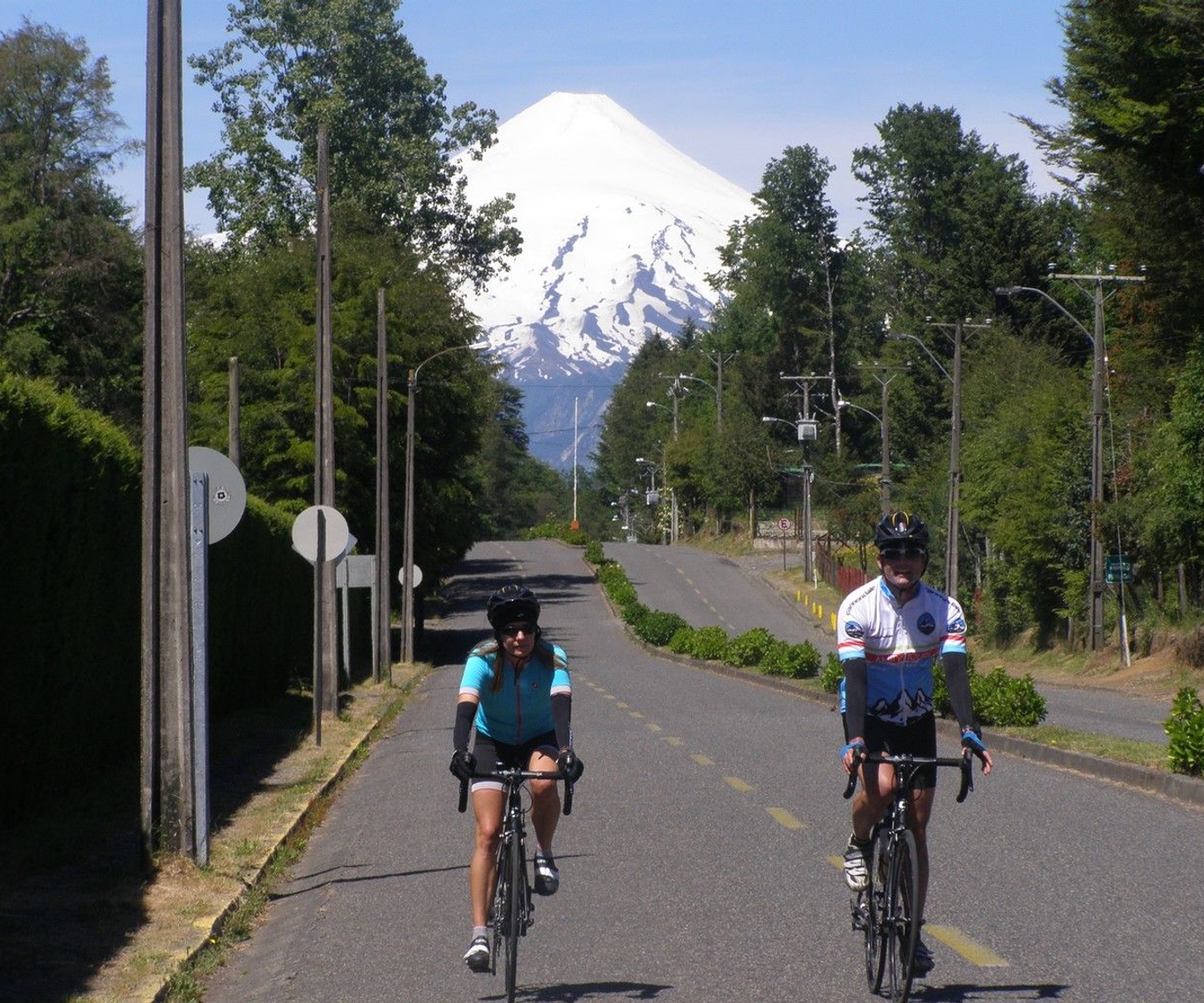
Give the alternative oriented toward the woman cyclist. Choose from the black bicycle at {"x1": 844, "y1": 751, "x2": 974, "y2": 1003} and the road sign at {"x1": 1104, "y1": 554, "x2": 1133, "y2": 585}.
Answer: the road sign

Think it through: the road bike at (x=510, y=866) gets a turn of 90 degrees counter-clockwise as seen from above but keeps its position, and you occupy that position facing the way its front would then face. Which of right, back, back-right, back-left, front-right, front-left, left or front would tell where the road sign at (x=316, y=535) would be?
left

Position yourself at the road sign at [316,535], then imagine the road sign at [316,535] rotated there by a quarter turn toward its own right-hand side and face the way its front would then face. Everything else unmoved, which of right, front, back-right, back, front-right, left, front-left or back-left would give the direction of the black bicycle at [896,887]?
right

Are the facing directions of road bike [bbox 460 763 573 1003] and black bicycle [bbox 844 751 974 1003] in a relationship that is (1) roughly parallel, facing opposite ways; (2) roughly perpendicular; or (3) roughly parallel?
roughly parallel

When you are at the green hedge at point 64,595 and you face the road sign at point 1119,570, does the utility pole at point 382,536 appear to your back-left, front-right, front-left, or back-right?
front-left

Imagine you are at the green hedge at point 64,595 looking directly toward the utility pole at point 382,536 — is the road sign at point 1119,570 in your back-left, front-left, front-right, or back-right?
front-right

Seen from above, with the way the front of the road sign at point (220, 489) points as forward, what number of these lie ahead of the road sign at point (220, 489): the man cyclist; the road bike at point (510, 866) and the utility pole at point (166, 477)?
0

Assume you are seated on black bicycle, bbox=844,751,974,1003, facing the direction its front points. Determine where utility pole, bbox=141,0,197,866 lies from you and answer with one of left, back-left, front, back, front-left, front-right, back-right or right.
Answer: back-right

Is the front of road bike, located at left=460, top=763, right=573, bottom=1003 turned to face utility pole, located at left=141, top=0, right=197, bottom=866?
no

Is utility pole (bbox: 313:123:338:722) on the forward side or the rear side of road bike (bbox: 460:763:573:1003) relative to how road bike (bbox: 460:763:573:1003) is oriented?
on the rear side

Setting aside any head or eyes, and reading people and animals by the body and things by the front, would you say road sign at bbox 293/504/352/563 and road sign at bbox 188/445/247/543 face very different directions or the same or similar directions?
same or similar directions

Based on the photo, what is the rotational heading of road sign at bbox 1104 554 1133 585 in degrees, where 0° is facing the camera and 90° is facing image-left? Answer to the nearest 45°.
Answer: approximately 0°

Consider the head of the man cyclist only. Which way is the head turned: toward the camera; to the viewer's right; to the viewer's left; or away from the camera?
toward the camera

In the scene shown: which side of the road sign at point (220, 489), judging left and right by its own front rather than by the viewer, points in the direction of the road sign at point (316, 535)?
front

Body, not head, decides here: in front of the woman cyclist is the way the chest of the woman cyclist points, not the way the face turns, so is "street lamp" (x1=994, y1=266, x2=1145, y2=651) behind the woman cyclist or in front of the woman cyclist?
behind

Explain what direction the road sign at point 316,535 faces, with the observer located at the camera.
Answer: facing away from the viewer

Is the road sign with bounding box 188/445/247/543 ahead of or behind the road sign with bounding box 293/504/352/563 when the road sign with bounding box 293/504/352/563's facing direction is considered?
behind

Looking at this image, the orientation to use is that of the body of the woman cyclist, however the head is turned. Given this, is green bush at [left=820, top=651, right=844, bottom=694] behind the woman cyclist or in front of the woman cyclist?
behind

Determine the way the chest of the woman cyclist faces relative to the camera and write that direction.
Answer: toward the camera

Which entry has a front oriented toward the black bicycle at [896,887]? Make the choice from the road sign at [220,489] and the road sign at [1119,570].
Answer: the road sign at [1119,570]

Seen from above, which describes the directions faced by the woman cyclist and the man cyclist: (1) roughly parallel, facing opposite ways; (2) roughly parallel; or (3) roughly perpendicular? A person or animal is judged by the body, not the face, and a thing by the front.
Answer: roughly parallel

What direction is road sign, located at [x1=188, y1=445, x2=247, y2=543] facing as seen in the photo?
away from the camera
